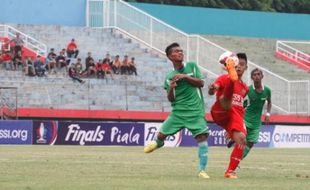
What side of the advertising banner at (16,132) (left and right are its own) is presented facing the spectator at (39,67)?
back

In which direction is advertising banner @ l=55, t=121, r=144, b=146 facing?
toward the camera

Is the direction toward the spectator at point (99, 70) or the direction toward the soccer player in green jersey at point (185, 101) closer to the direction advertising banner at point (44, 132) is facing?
the soccer player in green jersey

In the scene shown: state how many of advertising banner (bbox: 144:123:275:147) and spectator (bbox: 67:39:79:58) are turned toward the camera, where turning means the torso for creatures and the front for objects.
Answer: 2

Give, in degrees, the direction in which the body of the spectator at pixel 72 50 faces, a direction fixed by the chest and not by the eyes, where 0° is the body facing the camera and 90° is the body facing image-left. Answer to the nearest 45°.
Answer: approximately 0°

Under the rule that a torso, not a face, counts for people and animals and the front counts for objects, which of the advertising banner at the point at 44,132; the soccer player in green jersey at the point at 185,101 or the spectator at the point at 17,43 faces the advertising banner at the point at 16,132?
the spectator

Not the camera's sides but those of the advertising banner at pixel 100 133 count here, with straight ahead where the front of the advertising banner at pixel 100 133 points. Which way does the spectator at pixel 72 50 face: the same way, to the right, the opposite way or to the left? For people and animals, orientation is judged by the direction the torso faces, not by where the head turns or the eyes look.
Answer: the same way

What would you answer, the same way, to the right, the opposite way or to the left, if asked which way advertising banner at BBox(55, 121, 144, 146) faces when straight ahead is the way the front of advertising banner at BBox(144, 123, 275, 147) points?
the same way

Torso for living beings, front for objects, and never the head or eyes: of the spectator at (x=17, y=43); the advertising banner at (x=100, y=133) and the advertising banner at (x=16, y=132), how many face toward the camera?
3

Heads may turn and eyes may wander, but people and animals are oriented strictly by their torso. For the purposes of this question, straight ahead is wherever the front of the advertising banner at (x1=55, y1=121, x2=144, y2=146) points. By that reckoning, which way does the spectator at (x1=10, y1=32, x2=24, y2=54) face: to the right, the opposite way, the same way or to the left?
the same way

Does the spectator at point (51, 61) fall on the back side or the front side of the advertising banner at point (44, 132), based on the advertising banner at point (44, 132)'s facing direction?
on the back side

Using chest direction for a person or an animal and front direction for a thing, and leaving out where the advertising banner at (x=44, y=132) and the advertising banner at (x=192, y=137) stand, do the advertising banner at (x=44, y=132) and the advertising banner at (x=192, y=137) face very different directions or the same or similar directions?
same or similar directions

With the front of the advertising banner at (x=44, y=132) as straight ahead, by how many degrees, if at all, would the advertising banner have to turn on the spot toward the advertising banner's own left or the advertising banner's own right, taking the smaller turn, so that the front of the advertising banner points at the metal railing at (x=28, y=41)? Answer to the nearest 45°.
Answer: approximately 180°

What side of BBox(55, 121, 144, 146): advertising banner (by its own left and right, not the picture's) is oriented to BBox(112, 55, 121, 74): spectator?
back

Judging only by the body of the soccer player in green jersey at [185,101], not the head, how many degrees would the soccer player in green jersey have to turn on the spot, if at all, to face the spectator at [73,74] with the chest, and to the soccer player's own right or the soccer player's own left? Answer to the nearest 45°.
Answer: approximately 180°
